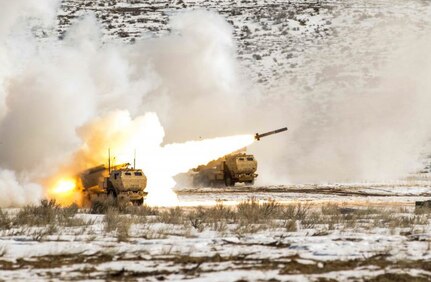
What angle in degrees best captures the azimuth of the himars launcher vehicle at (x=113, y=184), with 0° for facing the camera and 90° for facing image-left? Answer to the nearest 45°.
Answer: approximately 315°

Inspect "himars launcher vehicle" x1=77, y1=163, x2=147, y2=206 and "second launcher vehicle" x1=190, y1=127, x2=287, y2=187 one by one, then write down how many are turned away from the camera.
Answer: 0

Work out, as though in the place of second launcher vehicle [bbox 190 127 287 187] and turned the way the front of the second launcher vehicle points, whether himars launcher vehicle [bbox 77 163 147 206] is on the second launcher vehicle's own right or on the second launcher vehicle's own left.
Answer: on the second launcher vehicle's own right

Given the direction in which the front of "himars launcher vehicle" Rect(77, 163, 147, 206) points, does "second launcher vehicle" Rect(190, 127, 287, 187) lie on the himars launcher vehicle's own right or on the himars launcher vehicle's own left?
on the himars launcher vehicle's own left

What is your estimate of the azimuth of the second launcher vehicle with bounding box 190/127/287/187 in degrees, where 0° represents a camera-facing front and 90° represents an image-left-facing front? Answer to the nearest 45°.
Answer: approximately 315°
